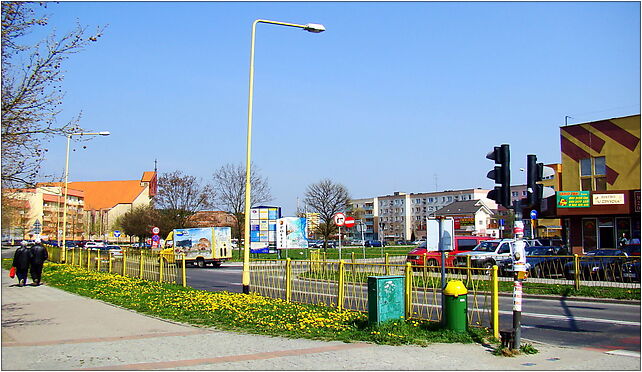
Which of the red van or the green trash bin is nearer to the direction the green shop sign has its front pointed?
the green trash bin

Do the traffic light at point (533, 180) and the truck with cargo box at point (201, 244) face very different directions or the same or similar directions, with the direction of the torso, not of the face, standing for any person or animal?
very different directions

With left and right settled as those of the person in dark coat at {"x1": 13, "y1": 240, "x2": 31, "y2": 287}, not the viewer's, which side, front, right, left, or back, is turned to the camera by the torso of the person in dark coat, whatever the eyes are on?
back

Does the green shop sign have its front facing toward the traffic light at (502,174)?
yes

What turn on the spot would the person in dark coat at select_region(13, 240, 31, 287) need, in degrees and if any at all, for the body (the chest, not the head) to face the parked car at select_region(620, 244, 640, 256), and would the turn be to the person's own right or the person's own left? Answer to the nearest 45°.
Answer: approximately 90° to the person's own right

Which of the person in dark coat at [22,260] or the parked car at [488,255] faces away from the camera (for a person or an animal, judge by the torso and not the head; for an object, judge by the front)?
the person in dark coat

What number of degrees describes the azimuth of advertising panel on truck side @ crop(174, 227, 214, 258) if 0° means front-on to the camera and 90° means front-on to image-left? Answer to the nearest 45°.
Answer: approximately 0°
